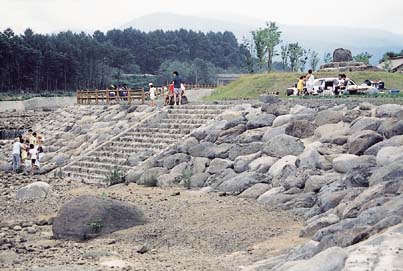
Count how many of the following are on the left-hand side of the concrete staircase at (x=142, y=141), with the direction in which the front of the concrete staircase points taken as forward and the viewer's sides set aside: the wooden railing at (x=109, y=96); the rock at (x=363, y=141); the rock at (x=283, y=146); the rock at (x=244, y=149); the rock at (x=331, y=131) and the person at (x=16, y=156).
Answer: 4

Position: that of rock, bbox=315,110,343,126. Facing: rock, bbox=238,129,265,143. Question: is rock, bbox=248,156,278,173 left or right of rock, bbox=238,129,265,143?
left

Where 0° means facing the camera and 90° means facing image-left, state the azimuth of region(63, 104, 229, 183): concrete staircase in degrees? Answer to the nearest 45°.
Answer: approximately 45°

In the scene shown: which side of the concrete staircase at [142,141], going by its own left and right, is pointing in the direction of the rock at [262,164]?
left

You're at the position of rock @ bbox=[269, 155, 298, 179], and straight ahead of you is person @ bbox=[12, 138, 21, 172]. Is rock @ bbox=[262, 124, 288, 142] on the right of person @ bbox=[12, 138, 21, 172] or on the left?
right

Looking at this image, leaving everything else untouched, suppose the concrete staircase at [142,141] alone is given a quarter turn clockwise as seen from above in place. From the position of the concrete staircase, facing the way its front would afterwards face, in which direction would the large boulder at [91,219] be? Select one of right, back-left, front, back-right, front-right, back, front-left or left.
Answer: back-left

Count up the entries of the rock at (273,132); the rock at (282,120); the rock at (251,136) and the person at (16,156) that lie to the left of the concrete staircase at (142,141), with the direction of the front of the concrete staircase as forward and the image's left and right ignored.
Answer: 3

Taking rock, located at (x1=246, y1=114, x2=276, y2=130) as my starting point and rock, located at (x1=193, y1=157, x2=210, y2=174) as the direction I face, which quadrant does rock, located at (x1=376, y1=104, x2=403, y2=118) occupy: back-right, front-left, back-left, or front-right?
back-left

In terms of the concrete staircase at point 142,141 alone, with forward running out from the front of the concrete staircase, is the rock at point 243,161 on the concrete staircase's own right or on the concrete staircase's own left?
on the concrete staircase's own left

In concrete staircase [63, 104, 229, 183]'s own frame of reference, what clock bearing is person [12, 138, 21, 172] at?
The person is roughly at 2 o'clock from the concrete staircase.

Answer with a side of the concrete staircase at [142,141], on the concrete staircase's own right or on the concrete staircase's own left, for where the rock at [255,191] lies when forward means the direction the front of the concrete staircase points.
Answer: on the concrete staircase's own left

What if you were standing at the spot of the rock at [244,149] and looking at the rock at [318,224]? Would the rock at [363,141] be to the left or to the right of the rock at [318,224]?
left

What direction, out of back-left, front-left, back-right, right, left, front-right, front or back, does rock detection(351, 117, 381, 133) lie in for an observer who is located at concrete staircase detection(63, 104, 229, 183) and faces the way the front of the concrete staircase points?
left

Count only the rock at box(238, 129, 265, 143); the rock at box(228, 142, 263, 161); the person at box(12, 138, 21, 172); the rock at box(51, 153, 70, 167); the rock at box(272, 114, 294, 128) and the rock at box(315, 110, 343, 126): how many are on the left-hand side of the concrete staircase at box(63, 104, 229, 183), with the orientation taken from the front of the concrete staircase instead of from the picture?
4

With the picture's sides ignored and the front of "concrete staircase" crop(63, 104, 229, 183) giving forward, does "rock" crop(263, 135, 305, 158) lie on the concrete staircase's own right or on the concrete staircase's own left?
on the concrete staircase's own left

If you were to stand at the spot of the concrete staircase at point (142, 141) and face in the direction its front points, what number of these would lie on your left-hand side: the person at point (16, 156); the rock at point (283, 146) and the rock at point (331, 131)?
2

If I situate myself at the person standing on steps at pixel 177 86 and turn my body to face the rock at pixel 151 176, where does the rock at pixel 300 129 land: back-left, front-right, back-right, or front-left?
front-left

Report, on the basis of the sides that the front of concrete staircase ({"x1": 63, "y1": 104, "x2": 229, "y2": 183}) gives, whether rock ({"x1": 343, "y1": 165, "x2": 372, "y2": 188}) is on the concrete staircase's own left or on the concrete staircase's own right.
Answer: on the concrete staircase's own left

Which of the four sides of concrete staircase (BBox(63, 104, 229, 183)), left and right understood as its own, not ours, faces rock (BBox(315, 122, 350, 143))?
left

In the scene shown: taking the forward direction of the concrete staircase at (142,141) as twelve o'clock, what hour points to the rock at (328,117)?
The rock is roughly at 9 o'clock from the concrete staircase.
